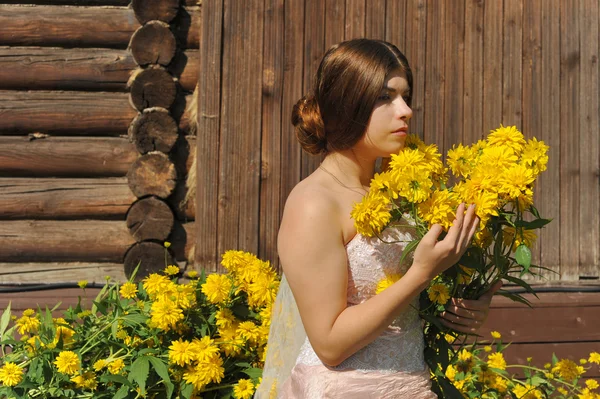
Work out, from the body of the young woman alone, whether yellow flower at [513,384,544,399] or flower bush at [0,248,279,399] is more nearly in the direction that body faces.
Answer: the yellow flower

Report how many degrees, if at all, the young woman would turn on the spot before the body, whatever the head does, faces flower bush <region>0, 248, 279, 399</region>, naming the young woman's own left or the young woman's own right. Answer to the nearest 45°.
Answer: approximately 135° to the young woman's own left

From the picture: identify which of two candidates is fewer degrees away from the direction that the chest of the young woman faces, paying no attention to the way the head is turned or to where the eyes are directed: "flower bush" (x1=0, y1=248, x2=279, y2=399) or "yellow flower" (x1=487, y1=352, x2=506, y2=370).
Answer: the yellow flower

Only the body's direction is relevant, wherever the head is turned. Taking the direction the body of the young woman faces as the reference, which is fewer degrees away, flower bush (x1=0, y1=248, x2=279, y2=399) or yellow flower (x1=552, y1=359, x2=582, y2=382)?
the yellow flower

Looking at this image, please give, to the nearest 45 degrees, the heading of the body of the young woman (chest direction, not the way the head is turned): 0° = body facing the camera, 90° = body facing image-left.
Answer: approximately 270°
